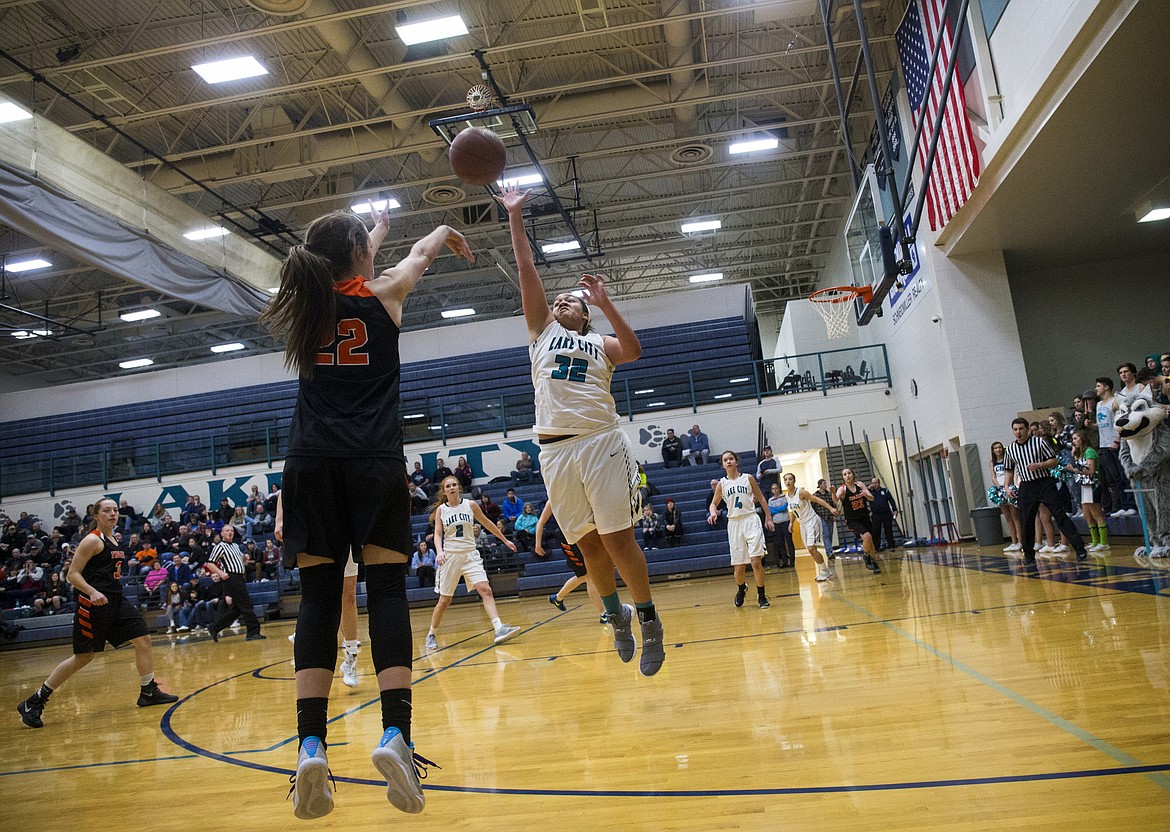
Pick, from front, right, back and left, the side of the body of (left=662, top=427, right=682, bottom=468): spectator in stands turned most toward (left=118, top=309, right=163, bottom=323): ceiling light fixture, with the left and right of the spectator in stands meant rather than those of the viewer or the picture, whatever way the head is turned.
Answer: right

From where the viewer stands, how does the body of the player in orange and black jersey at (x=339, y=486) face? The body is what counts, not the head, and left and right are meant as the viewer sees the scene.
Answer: facing away from the viewer and to the right of the viewer

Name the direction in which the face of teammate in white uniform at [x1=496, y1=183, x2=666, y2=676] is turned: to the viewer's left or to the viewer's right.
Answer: to the viewer's left

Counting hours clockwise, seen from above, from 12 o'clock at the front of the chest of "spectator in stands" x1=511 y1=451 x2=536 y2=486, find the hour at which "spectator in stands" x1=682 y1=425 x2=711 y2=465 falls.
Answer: "spectator in stands" x1=682 y1=425 x2=711 y2=465 is roughly at 9 o'clock from "spectator in stands" x1=511 y1=451 x2=536 y2=486.

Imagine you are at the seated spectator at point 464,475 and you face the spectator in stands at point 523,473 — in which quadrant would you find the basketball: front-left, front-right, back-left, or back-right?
front-right

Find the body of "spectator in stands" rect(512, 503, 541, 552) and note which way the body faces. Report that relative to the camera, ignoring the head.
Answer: toward the camera

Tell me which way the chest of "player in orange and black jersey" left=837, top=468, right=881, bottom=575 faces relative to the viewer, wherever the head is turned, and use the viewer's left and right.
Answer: facing the viewer

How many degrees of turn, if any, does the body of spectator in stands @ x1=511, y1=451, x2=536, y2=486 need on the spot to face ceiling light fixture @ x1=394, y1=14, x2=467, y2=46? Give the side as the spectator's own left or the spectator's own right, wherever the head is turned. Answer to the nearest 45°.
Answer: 0° — they already face it

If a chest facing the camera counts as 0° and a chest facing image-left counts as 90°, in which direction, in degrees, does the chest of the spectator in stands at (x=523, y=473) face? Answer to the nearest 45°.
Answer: approximately 0°

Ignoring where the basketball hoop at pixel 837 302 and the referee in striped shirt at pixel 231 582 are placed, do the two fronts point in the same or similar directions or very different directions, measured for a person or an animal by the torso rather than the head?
very different directions

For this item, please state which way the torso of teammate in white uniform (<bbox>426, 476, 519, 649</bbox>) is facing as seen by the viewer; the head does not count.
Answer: toward the camera

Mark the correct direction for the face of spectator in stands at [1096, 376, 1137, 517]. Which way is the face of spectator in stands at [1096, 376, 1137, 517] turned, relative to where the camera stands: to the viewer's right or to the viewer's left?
to the viewer's left

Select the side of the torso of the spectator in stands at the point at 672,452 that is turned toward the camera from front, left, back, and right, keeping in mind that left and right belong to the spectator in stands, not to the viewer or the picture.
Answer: front

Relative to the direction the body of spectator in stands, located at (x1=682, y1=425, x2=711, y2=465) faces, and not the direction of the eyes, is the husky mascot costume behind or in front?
in front

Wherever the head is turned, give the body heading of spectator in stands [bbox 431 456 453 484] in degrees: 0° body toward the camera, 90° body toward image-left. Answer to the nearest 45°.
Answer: approximately 0°

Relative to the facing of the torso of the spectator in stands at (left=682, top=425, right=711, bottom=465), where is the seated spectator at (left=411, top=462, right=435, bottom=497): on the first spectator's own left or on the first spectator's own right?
on the first spectator's own right

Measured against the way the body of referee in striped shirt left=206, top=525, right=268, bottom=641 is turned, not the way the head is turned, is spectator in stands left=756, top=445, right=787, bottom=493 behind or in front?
in front

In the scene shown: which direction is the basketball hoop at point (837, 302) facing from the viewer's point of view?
to the viewer's left

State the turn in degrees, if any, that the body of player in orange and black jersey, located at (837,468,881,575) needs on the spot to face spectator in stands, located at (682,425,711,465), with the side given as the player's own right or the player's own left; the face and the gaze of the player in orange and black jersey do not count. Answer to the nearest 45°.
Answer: approximately 135° to the player's own right

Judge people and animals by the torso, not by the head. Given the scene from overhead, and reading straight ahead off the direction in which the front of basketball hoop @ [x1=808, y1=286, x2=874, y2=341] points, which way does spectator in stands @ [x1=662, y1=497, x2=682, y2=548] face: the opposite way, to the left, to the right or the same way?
to the left

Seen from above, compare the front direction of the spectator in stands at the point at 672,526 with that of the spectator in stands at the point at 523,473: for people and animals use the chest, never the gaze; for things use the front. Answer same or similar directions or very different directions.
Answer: same or similar directions

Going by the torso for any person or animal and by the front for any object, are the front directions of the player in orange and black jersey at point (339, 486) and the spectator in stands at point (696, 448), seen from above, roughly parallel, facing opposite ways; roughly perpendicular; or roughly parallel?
roughly parallel, facing opposite ways

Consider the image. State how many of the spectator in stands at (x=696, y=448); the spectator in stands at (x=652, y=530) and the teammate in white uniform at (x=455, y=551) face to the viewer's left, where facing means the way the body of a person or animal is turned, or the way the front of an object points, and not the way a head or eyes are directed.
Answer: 0
